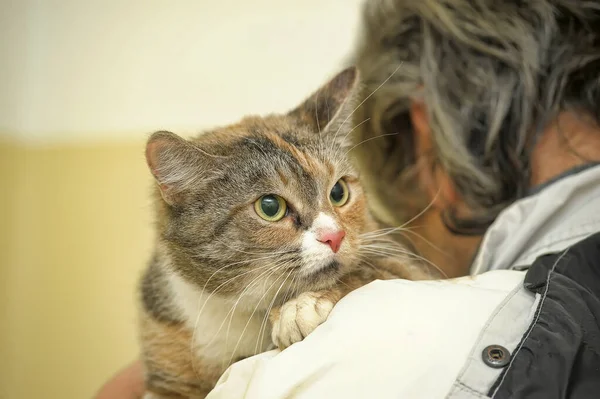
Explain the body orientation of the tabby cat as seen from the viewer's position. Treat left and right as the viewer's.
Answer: facing the viewer and to the right of the viewer

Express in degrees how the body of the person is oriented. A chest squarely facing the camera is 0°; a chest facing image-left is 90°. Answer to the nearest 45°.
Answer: approximately 135°
